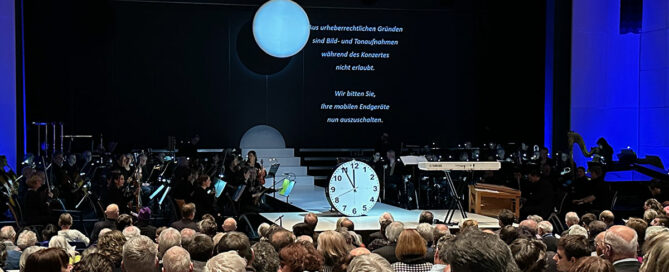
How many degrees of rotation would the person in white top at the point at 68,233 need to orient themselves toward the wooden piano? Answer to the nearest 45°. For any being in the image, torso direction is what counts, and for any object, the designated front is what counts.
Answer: approximately 90° to their right

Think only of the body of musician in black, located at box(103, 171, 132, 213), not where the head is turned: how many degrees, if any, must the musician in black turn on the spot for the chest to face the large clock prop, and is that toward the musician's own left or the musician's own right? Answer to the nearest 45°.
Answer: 0° — they already face it

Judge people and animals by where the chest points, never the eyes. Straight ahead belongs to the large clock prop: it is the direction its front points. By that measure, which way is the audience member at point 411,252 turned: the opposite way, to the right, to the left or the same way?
the opposite way

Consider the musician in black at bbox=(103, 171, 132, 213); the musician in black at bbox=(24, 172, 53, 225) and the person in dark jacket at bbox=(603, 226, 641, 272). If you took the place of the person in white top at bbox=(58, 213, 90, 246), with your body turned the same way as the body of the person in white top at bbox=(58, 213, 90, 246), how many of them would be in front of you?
2

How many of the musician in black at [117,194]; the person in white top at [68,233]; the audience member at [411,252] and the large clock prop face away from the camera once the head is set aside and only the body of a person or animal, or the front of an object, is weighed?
2

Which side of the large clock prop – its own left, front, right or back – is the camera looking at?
front

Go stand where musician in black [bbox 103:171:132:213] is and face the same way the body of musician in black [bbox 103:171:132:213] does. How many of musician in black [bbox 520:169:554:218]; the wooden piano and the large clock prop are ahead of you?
3

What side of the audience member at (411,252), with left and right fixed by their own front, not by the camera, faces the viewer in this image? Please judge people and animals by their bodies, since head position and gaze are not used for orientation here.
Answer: back

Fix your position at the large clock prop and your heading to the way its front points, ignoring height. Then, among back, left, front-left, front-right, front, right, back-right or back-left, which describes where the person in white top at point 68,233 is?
front-right

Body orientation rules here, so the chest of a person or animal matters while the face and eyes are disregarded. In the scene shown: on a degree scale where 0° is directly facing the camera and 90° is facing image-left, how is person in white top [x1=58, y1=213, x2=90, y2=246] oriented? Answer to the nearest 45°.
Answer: approximately 180°
